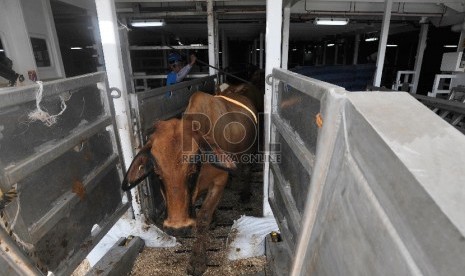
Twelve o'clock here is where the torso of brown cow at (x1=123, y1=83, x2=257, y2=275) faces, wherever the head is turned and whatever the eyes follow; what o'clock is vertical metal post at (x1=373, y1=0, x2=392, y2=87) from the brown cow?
The vertical metal post is roughly at 6 o'clock from the brown cow.

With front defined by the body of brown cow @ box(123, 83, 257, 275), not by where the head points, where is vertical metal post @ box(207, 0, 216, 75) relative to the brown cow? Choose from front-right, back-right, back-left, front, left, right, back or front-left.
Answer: back-right

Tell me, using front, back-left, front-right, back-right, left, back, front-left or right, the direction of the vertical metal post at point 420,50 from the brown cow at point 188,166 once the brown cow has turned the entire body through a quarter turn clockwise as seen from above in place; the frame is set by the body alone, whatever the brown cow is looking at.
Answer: right

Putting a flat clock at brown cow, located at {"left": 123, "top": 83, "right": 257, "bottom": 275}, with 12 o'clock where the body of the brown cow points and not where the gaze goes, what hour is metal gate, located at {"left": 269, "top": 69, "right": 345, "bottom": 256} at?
The metal gate is roughly at 9 o'clock from the brown cow.

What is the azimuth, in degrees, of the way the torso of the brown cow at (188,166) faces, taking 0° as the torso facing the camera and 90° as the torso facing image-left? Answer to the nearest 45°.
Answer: approximately 45°

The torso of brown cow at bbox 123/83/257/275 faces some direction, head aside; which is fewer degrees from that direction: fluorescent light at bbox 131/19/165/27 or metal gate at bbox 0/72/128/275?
the metal gate

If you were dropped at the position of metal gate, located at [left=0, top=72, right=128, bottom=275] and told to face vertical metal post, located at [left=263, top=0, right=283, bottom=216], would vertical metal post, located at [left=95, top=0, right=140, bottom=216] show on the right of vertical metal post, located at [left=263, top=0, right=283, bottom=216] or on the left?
left

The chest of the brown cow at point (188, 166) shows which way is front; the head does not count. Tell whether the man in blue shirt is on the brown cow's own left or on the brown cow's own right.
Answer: on the brown cow's own right
